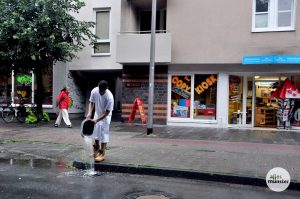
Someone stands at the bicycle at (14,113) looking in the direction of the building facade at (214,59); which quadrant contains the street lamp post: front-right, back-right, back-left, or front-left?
front-right

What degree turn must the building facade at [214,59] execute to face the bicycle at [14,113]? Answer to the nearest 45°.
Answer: approximately 90° to its right

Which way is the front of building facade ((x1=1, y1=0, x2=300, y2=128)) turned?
toward the camera

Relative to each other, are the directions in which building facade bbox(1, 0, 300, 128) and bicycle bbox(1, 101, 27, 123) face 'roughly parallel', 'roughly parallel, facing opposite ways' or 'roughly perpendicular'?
roughly perpendicular

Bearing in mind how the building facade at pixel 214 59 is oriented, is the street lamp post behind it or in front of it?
in front

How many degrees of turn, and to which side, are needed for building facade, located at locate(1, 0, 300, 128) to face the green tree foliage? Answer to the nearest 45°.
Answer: approximately 90° to its right
